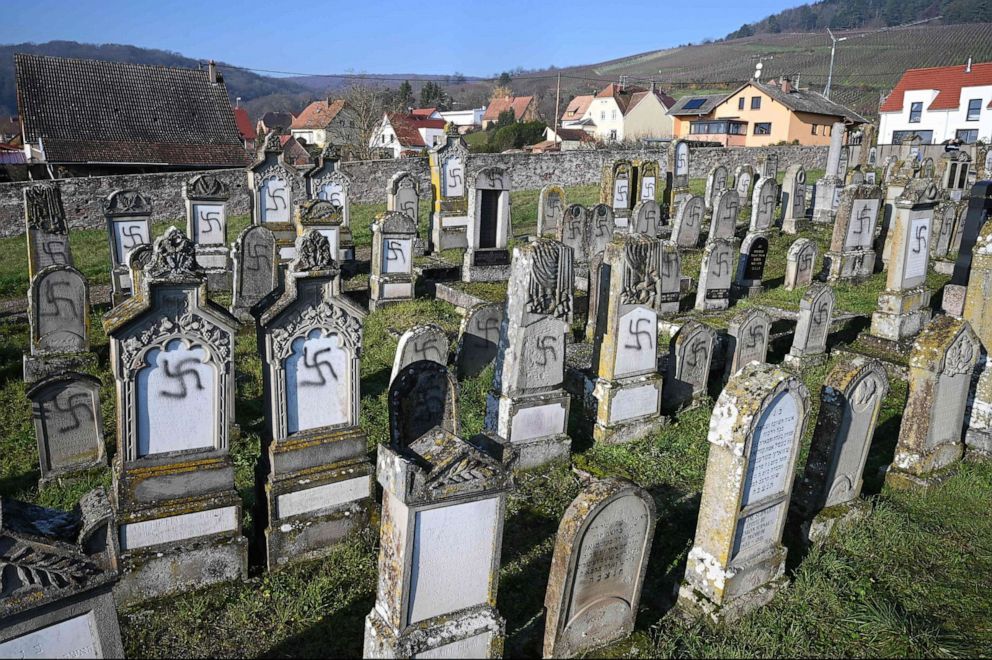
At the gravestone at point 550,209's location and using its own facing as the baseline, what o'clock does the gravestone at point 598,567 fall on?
the gravestone at point 598,567 is roughly at 12 o'clock from the gravestone at point 550,209.

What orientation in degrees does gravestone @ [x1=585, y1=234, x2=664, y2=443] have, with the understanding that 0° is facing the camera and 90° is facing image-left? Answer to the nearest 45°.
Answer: approximately 315°

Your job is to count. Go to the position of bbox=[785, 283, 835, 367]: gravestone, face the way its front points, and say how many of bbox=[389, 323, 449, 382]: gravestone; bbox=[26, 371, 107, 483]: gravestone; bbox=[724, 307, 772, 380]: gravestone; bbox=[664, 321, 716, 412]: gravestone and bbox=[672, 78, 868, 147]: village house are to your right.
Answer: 4

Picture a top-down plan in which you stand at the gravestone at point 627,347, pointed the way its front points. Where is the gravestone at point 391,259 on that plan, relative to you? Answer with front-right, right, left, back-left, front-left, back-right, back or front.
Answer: back

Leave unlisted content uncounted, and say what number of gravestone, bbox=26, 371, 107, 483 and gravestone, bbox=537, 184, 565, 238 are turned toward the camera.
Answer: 2

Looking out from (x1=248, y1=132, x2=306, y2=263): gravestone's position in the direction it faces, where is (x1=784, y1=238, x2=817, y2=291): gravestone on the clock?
(x1=784, y1=238, x2=817, y2=291): gravestone is roughly at 10 o'clock from (x1=248, y1=132, x2=306, y2=263): gravestone.

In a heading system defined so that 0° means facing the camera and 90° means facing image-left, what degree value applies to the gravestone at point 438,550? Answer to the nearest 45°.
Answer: approximately 315°

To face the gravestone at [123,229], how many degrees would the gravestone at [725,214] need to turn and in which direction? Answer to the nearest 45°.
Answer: approximately 90° to its right

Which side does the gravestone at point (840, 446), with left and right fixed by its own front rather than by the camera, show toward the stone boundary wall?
back

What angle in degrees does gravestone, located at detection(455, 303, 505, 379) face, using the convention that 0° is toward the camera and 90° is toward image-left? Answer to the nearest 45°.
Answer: approximately 315°

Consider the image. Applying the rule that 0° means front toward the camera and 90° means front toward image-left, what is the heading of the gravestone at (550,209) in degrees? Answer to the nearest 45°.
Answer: approximately 0°

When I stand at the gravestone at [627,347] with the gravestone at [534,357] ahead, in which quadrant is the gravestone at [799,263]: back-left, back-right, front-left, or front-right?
back-right

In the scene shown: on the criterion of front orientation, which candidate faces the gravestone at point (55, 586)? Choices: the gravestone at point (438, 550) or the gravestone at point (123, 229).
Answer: the gravestone at point (123, 229)

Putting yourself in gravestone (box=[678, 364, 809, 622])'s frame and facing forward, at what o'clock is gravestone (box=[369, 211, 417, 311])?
gravestone (box=[369, 211, 417, 311]) is roughly at 6 o'clock from gravestone (box=[678, 364, 809, 622]).

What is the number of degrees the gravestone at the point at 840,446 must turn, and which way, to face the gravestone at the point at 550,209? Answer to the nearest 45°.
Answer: approximately 180°

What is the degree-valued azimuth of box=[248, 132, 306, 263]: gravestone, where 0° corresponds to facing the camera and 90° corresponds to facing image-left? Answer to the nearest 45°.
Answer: approximately 0°
